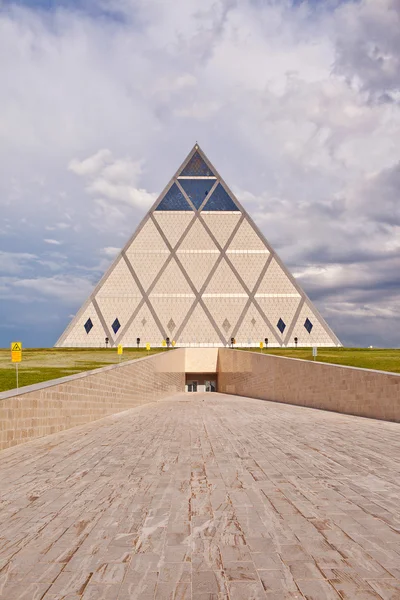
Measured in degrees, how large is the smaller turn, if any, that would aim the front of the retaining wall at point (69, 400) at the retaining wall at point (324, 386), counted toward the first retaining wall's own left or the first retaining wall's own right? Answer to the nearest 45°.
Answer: approximately 45° to the first retaining wall's own left

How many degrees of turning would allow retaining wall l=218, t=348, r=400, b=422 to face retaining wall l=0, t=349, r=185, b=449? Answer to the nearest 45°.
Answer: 0° — it already faces it

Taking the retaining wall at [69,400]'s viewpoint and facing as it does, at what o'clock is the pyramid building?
The pyramid building is roughly at 8 o'clock from the retaining wall.

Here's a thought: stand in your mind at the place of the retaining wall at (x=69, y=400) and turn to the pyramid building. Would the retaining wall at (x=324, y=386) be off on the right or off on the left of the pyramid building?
right

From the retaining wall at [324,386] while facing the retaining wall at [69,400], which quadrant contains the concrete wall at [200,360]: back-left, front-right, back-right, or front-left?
back-right

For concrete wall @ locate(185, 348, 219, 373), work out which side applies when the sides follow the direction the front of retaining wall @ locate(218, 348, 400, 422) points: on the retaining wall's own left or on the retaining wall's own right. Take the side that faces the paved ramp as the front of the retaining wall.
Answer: on the retaining wall's own right
